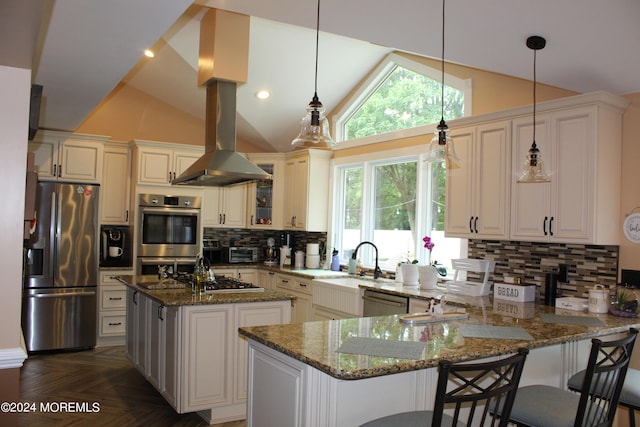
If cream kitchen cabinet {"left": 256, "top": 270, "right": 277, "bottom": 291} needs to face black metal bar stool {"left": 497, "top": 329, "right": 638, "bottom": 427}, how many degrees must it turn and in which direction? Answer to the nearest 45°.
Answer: approximately 45° to its left

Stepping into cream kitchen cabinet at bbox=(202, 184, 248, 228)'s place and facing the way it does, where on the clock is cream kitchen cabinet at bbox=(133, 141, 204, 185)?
cream kitchen cabinet at bbox=(133, 141, 204, 185) is roughly at 2 o'clock from cream kitchen cabinet at bbox=(202, 184, 248, 228).

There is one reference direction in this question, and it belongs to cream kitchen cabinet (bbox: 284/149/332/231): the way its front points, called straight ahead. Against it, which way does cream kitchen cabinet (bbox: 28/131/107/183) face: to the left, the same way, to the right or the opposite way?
to the left

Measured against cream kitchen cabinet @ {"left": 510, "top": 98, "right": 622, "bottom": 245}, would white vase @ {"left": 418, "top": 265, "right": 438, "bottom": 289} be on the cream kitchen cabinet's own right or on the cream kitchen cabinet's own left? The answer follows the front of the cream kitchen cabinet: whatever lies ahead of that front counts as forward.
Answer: on the cream kitchen cabinet's own right

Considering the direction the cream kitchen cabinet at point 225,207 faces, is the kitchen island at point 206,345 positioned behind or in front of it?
in front

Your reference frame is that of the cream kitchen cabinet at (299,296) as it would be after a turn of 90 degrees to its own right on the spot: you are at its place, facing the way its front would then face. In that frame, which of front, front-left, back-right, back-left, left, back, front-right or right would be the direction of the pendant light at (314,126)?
back-left

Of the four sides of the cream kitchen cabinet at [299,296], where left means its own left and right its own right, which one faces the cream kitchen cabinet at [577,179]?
left

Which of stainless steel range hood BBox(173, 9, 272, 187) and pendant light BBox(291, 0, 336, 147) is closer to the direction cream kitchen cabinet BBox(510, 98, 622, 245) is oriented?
the pendant light

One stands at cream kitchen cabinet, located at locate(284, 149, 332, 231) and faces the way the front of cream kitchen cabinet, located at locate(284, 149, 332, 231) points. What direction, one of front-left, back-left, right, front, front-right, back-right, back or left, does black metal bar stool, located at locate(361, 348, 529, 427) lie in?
front-left

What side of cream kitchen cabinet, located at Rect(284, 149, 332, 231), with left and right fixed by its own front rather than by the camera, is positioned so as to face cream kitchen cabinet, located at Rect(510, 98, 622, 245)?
left

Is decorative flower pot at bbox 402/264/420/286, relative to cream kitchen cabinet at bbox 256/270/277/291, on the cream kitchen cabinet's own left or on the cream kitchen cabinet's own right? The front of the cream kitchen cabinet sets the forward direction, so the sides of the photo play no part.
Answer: on the cream kitchen cabinet's own left

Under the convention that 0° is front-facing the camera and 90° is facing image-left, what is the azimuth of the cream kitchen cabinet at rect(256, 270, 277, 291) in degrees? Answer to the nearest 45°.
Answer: approximately 45°

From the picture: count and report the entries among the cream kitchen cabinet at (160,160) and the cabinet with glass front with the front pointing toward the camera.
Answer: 2

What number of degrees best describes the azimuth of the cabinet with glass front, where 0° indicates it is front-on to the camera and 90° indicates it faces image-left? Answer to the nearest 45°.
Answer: approximately 0°

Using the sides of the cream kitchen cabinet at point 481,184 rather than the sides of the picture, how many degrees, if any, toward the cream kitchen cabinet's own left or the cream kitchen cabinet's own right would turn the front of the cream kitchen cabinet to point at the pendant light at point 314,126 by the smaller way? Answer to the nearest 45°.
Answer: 0° — it already faces it

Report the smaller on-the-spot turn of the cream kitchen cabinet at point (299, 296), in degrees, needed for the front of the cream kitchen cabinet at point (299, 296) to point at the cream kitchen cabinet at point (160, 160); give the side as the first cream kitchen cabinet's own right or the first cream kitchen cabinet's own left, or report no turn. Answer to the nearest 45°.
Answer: approximately 45° to the first cream kitchen cabinet's own right
